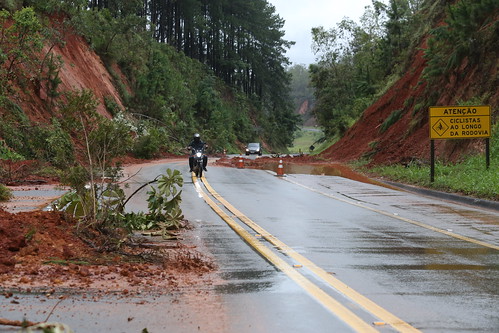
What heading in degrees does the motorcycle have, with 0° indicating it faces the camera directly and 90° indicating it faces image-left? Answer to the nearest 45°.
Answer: approximately 0°

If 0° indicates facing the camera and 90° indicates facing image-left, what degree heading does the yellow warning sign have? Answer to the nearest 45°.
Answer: approximately 0°

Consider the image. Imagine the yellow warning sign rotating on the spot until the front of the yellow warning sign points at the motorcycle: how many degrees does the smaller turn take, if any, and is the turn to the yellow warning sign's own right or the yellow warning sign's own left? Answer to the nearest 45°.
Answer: approximately 90° to the yellow warning sign's own right

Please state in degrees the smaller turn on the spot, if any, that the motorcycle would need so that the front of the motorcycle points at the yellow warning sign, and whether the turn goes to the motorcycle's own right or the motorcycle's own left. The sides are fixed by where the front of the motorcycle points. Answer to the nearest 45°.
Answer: approximately 45° to the motorcycle's own left

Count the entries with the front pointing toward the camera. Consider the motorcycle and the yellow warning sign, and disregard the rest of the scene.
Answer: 2
